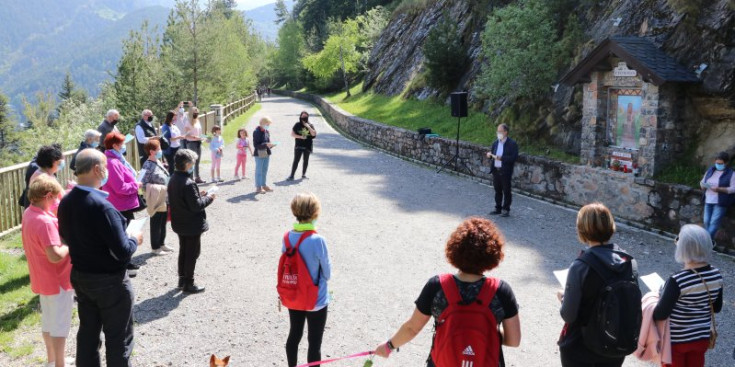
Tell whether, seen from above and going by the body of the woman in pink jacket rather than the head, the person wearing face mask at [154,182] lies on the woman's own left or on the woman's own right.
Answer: on the woman's own left

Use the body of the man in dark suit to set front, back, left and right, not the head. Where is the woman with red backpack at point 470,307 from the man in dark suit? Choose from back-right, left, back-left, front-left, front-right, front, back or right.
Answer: front-left

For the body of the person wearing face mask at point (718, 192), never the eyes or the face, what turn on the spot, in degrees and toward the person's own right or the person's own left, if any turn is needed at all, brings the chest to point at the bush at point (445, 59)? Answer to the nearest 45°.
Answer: approximately 90° to the person's own right

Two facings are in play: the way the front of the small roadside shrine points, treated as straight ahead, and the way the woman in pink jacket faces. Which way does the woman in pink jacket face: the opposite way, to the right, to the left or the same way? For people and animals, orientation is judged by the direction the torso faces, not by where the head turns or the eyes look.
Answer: the opposite way

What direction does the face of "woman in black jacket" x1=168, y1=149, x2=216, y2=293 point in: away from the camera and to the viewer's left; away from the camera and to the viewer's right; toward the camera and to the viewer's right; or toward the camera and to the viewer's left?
away from the camera and to the viewer's right

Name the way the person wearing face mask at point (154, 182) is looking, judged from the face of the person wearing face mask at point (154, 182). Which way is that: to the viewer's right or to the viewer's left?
to the viewer's right

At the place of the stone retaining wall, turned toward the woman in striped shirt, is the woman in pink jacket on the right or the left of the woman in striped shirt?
right

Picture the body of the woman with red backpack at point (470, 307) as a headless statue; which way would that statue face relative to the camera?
away from the camera

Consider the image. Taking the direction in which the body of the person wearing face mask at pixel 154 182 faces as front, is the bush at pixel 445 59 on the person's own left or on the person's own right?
on the person's own left

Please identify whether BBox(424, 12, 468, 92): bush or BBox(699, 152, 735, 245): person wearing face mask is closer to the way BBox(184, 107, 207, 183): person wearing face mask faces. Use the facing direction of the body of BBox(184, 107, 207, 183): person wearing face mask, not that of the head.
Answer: the person wearing face mask

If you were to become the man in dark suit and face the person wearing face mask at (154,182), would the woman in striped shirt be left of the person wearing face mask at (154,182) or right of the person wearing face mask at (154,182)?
left

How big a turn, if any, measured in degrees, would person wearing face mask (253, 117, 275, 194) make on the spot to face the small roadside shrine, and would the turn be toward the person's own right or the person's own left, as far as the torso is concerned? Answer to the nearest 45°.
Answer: approximately 45° to the person's own left

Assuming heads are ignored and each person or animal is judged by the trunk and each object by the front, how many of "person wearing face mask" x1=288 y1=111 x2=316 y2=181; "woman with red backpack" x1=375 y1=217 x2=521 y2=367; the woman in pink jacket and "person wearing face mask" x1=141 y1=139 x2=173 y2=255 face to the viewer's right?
2

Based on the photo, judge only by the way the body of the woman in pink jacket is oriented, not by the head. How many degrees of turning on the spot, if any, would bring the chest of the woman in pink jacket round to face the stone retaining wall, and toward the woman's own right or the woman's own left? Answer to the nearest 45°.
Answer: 0° — they already face it

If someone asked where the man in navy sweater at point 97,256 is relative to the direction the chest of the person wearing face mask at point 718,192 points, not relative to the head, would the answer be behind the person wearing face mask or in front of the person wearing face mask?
in front

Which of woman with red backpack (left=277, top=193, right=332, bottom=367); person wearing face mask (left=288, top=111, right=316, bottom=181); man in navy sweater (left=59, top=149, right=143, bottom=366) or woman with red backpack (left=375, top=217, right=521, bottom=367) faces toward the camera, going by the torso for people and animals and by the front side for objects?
the person wearing face mask

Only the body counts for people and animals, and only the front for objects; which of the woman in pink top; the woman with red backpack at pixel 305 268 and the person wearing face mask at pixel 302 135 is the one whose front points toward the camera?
the person wearing face mask

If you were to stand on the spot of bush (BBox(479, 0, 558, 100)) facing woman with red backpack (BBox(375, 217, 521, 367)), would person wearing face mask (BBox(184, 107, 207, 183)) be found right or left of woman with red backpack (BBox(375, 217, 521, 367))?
right

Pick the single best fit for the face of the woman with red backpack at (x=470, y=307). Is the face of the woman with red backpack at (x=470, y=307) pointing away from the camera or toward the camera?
away from the camera

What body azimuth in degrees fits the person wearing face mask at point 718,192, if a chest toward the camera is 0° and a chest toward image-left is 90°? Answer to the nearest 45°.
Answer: approximately 45°
